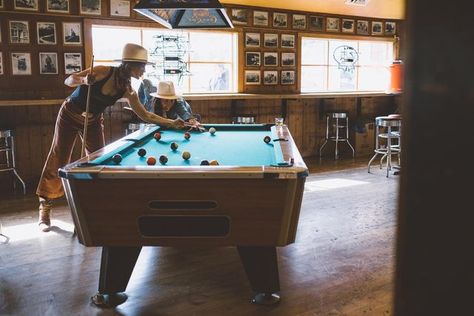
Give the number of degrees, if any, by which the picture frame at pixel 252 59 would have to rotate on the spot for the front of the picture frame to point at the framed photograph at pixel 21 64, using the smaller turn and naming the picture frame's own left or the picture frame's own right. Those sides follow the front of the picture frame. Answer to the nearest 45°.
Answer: approximately 45° to the picture frame's own right

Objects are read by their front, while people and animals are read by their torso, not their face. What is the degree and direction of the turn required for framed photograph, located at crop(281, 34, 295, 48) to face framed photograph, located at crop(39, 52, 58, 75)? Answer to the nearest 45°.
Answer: approximately 45° to its right

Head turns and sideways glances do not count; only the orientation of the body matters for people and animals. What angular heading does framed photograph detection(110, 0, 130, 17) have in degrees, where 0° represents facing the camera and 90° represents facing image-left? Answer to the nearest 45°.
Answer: approximately 0°

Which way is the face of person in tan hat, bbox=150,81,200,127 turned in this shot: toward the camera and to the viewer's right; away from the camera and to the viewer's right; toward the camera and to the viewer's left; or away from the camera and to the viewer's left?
toward the camera and to the viewer's right
